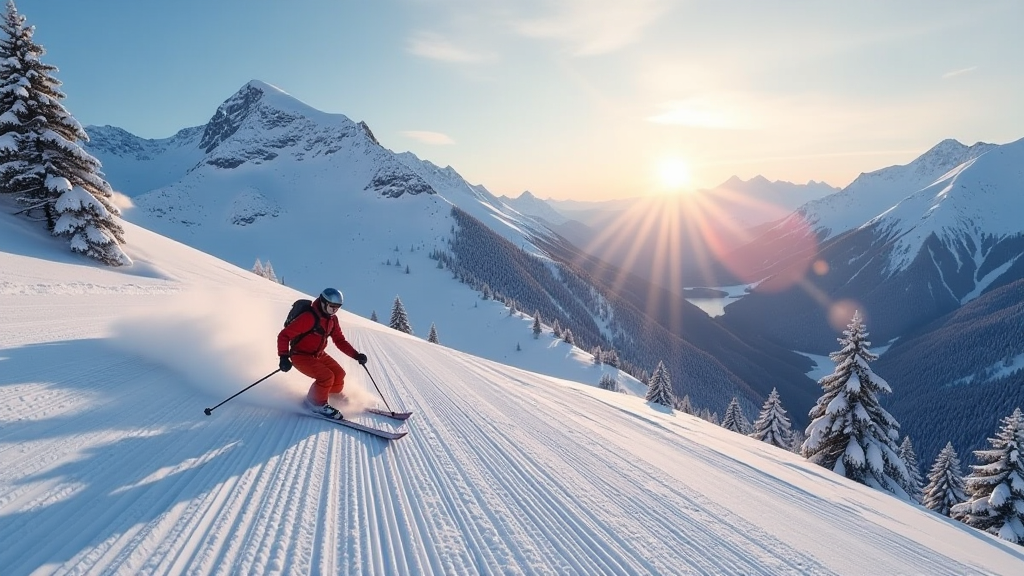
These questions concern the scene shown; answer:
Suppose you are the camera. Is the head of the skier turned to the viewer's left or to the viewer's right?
to the viewer's right

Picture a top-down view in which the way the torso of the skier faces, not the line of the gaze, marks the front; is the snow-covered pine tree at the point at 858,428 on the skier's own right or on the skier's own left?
on the skier's own left

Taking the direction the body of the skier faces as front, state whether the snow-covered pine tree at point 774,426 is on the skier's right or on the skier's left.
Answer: on the skier's left

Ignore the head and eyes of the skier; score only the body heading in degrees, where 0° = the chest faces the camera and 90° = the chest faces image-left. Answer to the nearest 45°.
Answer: approximately 315°

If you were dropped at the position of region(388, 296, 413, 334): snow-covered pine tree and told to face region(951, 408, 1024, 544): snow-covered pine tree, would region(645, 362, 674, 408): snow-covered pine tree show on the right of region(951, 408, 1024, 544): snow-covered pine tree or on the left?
left

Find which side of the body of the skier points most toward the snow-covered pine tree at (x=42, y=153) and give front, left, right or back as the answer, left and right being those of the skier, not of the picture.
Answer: back

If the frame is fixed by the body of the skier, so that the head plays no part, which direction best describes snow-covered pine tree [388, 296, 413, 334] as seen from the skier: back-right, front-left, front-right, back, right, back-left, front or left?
back-left
